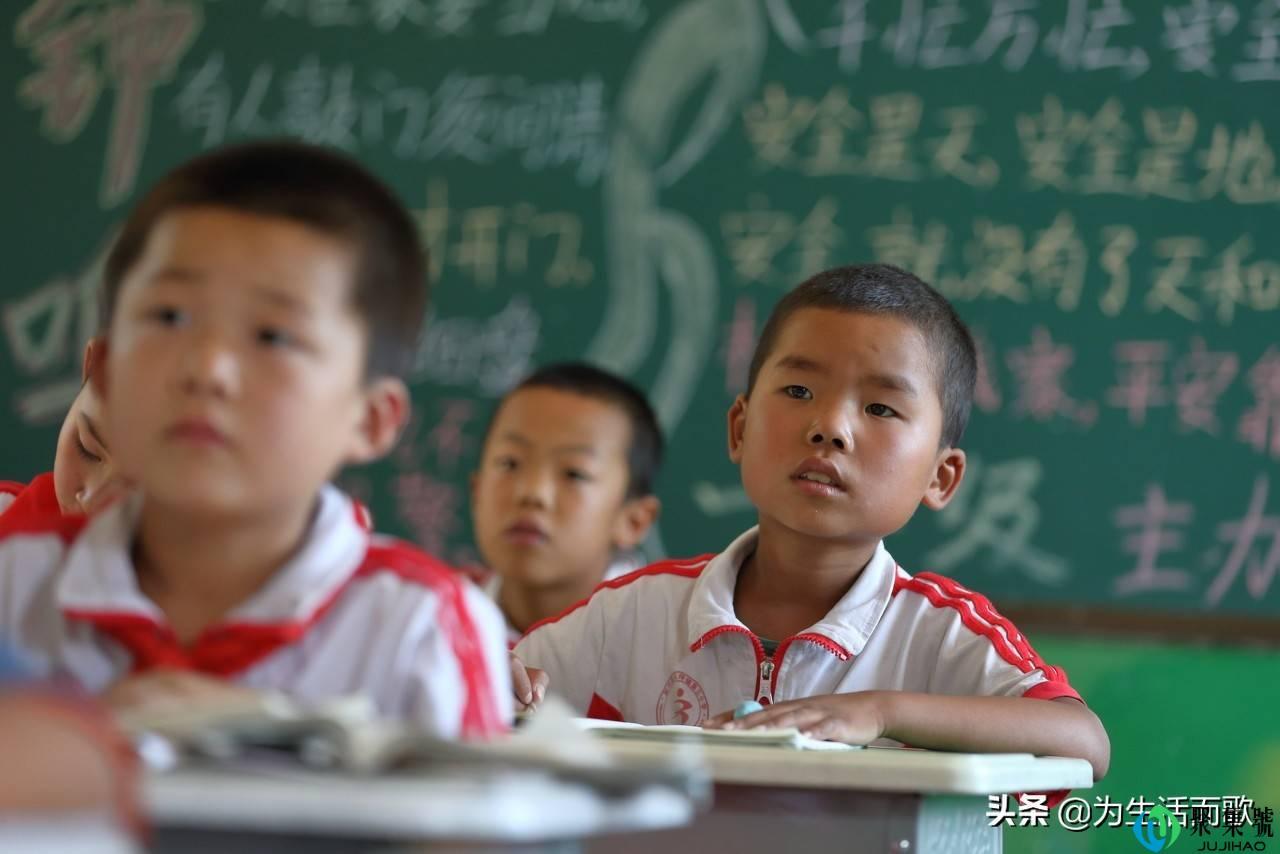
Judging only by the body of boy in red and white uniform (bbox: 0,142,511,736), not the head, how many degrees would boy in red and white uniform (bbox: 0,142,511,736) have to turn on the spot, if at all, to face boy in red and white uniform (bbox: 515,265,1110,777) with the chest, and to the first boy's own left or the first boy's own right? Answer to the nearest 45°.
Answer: approximately 180°

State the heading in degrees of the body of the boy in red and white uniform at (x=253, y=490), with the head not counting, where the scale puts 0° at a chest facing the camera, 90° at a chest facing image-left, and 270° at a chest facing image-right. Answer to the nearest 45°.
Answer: approximately 45°

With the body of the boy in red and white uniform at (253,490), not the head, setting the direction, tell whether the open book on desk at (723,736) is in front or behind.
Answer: behind

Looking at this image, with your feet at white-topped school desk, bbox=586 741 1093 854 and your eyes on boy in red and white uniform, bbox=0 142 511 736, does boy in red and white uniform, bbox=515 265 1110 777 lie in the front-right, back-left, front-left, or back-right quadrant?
back-right
